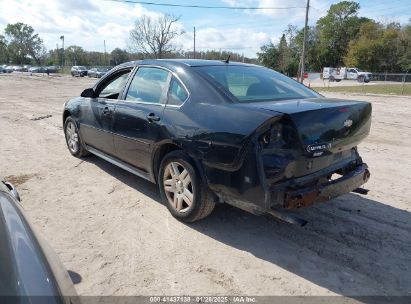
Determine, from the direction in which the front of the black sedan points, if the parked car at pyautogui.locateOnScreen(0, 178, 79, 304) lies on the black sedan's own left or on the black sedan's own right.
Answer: on the black sedan's own left

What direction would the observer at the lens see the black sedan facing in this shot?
facing away from the viewer and to the left of the viewer
